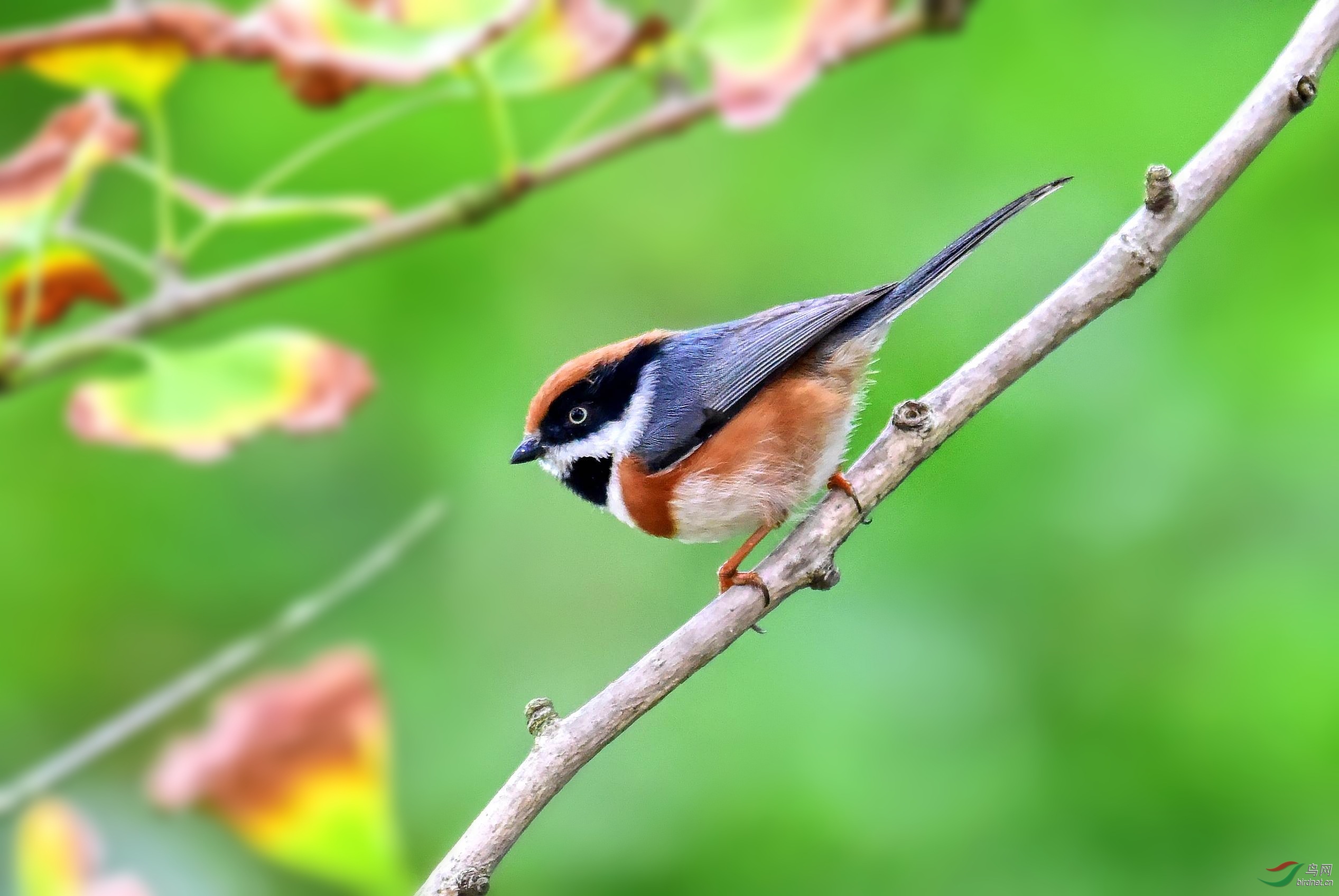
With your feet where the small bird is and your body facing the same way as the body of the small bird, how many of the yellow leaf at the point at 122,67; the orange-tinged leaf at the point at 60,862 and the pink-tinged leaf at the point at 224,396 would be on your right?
0

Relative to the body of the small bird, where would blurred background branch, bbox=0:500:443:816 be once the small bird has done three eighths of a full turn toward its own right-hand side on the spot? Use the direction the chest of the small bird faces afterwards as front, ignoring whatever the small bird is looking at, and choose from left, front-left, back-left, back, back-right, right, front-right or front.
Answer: left

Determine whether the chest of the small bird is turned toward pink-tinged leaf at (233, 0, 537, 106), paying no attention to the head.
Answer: no

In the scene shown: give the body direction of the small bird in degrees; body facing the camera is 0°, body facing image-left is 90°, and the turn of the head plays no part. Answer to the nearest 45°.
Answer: approximately 90°

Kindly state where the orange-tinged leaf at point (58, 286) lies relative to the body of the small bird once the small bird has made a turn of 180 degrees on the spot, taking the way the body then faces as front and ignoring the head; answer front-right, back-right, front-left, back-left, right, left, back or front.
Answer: back-right

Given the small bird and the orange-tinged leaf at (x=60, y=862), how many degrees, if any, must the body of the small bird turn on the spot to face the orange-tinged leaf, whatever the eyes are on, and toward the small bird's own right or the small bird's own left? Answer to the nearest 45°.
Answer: approximately 45° to the small bird's own left
